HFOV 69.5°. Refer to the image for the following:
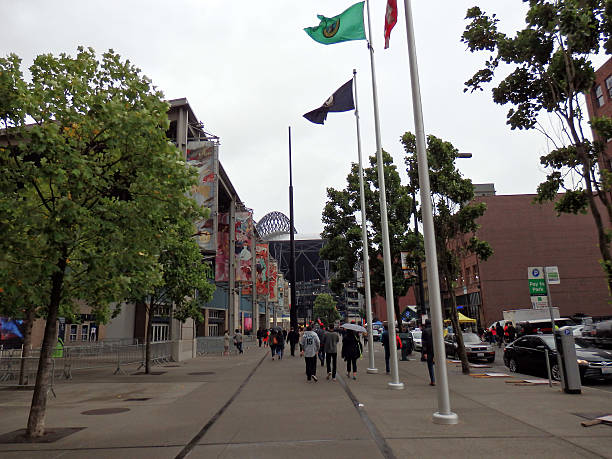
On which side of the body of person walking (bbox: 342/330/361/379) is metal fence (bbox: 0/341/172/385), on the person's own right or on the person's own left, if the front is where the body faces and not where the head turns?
on the person's own left

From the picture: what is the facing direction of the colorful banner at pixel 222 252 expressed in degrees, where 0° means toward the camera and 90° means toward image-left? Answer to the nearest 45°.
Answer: approximately 0°

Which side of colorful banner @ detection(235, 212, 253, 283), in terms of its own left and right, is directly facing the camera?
front

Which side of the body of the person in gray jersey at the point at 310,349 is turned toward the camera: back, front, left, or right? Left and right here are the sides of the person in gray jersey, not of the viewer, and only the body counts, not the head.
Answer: back

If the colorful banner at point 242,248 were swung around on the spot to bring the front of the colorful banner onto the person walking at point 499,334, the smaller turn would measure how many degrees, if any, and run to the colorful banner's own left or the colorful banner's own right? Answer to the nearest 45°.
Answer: approximately 45° to the colorful banner's own left

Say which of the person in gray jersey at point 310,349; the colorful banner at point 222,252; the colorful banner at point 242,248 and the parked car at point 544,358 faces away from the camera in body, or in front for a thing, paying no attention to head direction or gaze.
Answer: the person in gray jersey

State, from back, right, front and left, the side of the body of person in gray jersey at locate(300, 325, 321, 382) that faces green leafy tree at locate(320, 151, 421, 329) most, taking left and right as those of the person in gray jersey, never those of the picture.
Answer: front

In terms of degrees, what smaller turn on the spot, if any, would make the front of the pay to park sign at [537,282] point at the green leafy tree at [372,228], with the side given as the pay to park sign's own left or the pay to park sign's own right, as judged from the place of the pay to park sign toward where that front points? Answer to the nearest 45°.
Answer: approximately 135° to the pay to park sign's own right

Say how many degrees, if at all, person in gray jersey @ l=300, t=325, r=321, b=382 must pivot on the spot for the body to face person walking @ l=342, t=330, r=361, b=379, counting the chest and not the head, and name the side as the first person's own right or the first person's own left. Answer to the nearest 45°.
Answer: approximately 90° to the first person's own right

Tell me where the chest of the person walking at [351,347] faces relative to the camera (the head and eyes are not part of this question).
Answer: away from the camera

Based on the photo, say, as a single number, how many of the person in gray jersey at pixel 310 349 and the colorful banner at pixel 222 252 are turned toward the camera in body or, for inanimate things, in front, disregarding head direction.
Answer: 1

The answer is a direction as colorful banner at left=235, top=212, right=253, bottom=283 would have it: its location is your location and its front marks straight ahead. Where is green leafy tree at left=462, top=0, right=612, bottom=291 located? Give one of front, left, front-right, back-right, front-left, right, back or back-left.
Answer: front

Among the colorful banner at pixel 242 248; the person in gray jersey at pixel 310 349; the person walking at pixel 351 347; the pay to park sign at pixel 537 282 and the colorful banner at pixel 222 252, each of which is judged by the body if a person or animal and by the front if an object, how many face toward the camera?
3

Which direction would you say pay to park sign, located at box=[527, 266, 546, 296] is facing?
toward the camera
